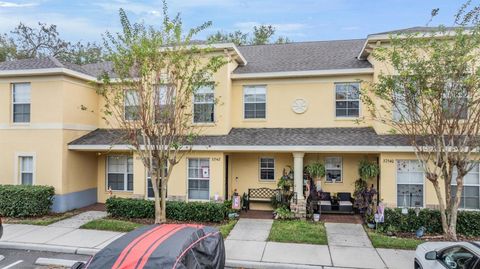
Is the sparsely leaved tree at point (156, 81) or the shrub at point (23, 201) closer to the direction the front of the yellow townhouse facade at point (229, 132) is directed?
the sparsely leaved tree

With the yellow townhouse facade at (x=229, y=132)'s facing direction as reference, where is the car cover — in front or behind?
in front

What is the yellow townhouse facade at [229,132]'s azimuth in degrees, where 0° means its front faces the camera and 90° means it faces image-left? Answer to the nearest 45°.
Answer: approximately 0°
